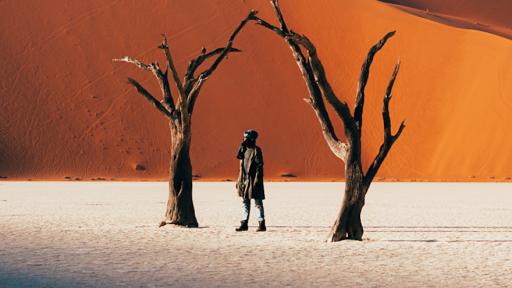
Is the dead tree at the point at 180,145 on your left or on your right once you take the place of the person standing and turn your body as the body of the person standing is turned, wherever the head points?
on your right

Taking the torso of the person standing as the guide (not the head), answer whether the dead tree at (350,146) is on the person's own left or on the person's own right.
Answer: on the person's own left

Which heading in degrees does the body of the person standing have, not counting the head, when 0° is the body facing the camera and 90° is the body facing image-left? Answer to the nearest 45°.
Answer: approximately 45°
